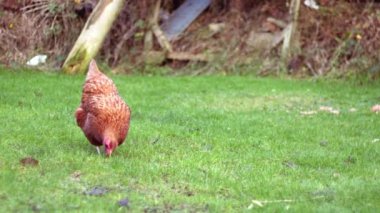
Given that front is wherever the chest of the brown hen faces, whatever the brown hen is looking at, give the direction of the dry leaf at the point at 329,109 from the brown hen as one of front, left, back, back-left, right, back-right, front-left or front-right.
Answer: back-left

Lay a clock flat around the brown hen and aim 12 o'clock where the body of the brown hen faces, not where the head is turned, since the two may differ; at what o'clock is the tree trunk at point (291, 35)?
The tree trunk is roughly at 7 o'clock from the brown hen.

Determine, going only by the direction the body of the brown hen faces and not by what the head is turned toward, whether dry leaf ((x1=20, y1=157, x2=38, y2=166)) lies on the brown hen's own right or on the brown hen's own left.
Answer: on the brown hen's own right

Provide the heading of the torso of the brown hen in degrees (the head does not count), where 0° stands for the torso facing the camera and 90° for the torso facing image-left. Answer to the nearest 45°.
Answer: approximately 0°

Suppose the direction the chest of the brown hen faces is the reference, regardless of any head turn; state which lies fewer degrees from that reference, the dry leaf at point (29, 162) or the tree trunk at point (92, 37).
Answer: the dry leaf

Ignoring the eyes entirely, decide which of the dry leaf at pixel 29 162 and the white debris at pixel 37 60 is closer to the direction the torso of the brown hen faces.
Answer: the dry leaf

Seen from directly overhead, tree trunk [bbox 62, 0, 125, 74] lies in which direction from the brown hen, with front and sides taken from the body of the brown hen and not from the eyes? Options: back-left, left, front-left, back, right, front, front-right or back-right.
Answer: back

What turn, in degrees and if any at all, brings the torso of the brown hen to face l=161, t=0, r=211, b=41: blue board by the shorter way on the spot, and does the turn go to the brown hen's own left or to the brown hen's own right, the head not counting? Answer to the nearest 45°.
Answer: approximately 180°
